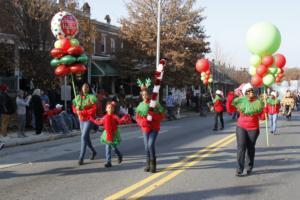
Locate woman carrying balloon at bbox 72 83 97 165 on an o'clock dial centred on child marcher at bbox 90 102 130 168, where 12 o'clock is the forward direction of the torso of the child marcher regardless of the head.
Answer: The woman carrying balloon is roughly at 4 o'clock from the child marcher.

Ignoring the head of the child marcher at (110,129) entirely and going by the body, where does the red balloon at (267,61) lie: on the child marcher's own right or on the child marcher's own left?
on the child marcher's own left

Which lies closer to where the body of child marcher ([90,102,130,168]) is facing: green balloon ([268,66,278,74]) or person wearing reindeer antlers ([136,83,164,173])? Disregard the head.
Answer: the person wearing reindeer antlers

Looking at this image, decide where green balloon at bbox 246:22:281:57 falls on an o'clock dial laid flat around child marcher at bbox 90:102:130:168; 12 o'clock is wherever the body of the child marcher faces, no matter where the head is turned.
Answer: The green balloon is roughly at 9 o'clock from the child marcher.

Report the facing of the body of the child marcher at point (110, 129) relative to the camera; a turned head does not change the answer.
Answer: toward the camera

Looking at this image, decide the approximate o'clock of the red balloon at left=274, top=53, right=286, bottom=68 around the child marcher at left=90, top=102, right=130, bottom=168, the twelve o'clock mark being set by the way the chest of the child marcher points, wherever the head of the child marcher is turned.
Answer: The red balloon is roughly at 8 o'clock from the child marcher.

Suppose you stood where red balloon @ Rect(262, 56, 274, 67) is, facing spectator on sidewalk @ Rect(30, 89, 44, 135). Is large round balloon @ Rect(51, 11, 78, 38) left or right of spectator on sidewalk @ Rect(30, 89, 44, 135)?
left
